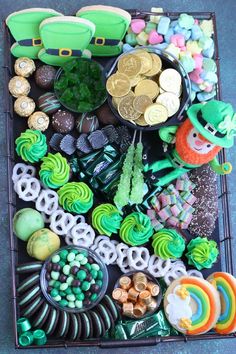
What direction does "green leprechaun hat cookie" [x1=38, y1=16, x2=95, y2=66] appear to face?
toward the camera

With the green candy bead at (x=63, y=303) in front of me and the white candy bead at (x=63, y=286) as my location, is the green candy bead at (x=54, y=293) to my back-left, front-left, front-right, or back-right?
front-right

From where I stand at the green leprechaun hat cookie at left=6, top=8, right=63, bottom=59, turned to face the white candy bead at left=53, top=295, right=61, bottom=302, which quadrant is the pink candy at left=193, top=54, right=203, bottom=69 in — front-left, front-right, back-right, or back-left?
front-left

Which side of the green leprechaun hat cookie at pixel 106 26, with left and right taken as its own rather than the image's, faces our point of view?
front

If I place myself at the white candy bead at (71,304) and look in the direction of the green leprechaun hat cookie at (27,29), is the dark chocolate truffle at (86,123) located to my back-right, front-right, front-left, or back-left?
front-right

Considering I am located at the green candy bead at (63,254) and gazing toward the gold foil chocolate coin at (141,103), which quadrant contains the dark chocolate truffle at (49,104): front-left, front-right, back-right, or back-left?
front-left
